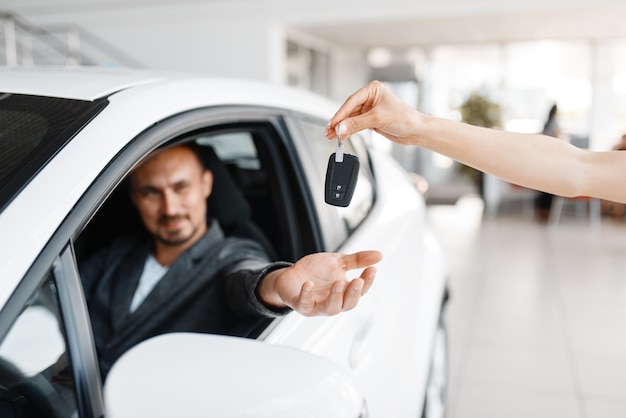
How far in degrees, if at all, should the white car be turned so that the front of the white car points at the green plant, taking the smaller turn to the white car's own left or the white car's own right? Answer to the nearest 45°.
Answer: approximately 180°

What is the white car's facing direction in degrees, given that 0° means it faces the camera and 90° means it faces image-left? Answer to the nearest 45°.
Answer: approximately 45°

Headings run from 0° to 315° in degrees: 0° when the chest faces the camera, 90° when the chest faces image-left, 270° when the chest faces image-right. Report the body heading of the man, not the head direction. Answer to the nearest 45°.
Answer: approximately 45°

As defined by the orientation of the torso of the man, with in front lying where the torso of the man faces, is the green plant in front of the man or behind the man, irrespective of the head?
behind

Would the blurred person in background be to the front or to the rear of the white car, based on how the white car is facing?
to the rear
